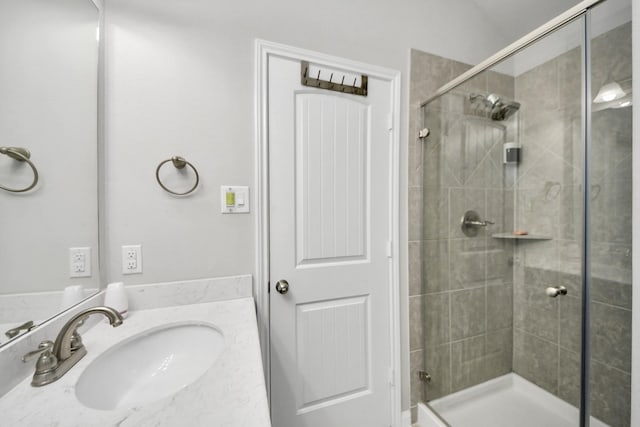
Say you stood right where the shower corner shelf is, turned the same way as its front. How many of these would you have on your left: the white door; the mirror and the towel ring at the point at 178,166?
0

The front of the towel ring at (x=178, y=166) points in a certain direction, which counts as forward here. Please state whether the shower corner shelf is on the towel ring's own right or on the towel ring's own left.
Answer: on the towel ring's own left

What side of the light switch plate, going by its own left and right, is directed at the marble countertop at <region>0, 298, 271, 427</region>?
front

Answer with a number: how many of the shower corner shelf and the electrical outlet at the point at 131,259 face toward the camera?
2

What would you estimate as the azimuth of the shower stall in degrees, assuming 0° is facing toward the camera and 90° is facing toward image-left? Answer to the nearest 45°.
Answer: approximately 45°

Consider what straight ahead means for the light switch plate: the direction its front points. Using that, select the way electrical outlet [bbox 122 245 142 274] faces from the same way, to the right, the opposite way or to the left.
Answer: the same way

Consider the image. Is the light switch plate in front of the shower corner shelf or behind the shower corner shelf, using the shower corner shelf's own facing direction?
in front

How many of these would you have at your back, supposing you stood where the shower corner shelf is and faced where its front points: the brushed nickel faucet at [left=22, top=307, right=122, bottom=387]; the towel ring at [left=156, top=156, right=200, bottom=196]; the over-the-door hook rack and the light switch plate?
0

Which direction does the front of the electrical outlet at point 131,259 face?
toward the camera

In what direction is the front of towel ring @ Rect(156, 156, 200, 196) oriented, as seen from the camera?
facing the viewer and to the left of the viewer

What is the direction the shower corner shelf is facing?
toward the camera

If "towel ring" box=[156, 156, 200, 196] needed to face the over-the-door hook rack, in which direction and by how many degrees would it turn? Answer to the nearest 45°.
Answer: approximately 135° to its left

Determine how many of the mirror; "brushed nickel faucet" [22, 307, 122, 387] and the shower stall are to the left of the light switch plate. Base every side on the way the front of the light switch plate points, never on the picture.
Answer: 1

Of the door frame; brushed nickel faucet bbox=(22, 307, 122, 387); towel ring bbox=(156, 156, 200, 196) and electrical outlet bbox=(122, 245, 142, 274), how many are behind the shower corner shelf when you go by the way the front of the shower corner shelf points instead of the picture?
0
